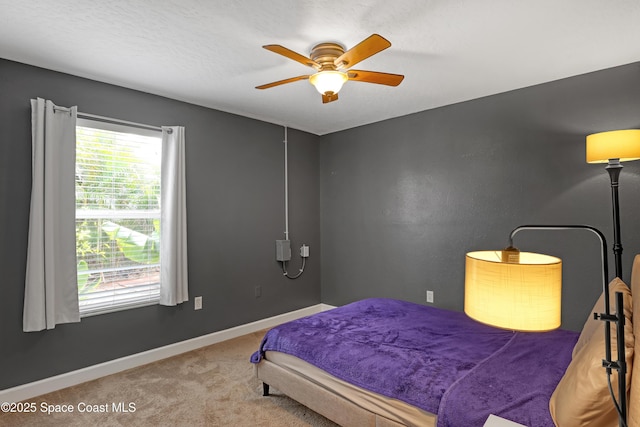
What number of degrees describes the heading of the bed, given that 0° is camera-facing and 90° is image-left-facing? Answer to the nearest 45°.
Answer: approximately 135°

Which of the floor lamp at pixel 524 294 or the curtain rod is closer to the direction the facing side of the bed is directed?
the curtain rod

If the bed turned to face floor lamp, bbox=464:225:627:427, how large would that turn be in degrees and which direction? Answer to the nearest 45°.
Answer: approximately 135° to its left

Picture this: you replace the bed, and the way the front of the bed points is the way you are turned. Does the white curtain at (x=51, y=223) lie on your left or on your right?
on your left

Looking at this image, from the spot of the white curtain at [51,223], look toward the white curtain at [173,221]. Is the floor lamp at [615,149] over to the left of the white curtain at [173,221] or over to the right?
right

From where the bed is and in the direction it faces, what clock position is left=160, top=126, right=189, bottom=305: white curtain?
The white curtain is roughly at 11 o'clock from the bed.

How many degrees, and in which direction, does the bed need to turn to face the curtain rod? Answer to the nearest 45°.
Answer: approximately 45° to its left

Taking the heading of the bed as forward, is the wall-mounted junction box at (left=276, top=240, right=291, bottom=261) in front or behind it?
in front
